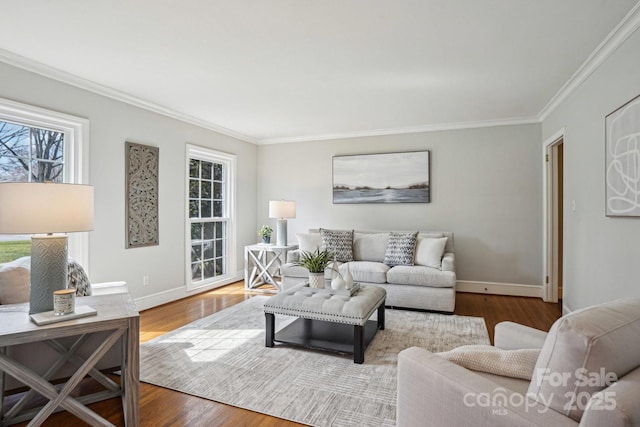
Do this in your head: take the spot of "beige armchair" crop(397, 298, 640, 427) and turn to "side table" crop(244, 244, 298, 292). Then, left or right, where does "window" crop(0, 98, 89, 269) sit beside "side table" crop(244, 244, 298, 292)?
left

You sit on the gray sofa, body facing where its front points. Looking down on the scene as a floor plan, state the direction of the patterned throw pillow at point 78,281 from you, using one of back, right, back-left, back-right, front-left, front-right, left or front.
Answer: front-right

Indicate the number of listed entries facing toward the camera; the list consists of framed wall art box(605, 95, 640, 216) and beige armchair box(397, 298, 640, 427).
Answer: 0

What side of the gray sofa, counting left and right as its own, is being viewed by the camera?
front

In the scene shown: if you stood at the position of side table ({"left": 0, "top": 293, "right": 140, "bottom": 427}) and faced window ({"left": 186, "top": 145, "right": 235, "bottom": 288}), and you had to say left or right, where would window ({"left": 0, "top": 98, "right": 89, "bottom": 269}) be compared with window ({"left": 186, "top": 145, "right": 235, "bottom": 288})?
left

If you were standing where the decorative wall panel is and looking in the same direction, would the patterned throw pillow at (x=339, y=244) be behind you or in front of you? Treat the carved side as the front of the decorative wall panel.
in front

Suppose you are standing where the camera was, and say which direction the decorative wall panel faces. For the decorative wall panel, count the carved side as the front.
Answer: facing the viewer and to the right of the viewer

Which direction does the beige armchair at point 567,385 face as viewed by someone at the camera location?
facing away from the viewer and to the left of the viewer

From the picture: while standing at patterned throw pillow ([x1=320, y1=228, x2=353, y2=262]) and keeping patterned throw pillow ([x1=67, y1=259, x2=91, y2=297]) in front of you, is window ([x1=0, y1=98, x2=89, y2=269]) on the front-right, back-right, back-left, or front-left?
front-right

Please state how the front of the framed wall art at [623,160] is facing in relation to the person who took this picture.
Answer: facing to the left of the viewer

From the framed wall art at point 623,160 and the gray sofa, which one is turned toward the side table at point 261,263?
the framed wall art

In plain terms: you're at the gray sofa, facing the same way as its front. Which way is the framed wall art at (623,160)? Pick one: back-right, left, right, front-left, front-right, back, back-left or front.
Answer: front-left

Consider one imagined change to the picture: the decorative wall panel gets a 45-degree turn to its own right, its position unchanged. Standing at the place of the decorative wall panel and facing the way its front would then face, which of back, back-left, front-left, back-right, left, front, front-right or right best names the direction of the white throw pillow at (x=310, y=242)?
left

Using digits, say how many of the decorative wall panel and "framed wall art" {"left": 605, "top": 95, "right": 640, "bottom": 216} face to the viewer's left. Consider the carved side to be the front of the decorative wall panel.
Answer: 1

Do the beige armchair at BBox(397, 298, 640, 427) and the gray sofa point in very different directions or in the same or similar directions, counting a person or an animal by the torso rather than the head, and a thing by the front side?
very different directions
